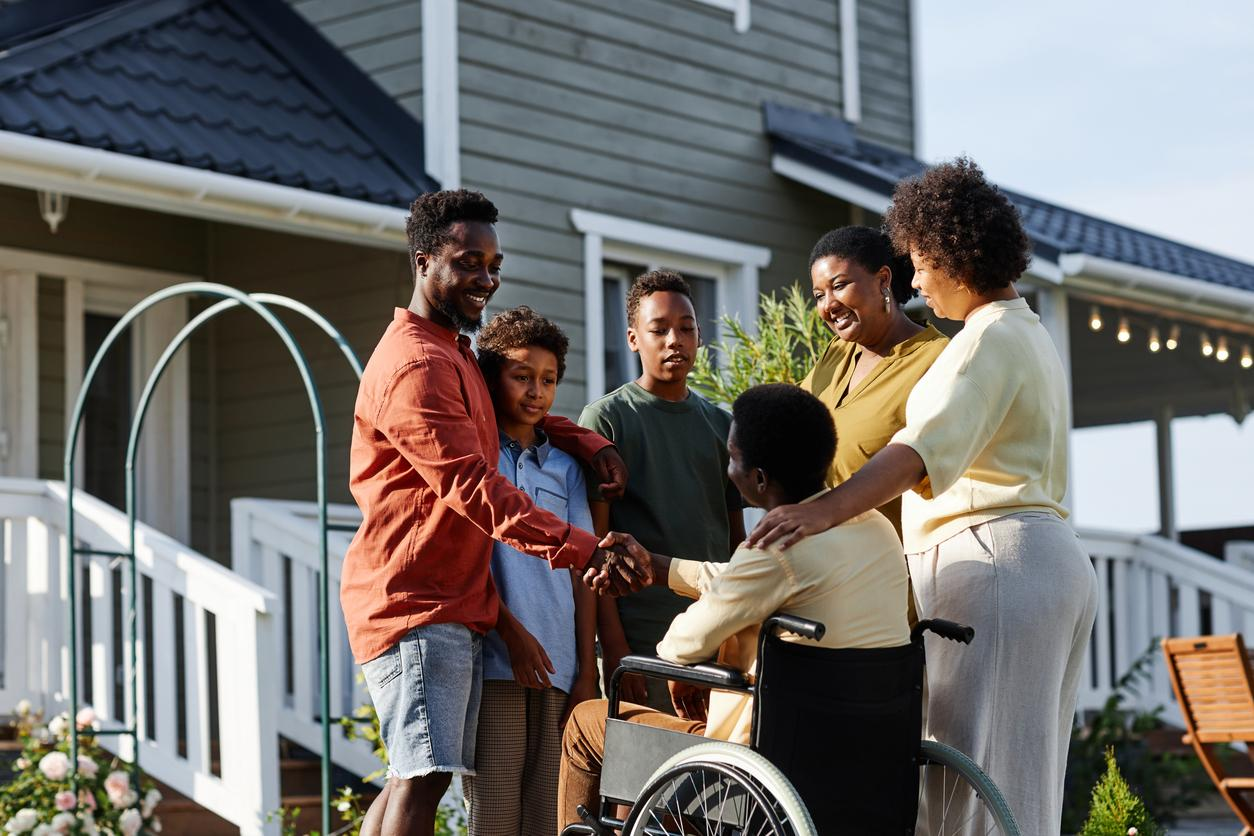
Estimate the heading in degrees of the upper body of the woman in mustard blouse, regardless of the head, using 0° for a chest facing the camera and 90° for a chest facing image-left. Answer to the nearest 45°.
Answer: approximately 45°

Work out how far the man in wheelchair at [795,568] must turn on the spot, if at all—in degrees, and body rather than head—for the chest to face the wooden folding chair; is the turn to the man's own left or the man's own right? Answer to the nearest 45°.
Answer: approximately 90° to the man's own right

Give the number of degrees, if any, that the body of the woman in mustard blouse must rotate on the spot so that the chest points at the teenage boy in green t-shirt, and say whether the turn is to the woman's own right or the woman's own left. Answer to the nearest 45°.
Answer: approximately 90° to the woman's own right

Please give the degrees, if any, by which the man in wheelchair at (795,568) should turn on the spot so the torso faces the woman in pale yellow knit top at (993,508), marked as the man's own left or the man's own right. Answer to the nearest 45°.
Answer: approximately 135° to the man's own right

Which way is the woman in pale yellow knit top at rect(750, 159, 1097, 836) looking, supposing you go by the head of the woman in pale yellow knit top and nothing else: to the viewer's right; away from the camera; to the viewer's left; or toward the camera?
to the viewer's left

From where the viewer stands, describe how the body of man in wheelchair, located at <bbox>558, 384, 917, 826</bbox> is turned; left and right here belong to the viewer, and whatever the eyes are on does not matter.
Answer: facing away from the viewer and to the left of the viewer

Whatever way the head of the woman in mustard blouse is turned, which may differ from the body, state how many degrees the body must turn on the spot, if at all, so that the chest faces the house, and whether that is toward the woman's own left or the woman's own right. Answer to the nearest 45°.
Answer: approximately 90° to the woman's own right

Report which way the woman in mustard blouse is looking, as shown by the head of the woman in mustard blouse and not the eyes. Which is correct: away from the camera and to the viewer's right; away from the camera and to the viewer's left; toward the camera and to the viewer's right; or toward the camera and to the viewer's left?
toward the camera and to the viewer's left

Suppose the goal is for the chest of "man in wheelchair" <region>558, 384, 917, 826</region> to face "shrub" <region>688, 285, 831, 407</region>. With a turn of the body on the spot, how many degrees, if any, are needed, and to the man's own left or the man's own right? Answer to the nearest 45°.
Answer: approximately 45° to the man's own right

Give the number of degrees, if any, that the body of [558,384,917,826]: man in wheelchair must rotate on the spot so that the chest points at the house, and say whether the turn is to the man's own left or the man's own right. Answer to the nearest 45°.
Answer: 0° — they already face it

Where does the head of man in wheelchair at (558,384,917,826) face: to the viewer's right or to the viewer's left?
to the viewer's left
